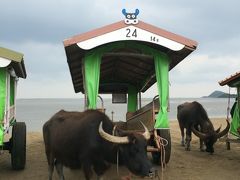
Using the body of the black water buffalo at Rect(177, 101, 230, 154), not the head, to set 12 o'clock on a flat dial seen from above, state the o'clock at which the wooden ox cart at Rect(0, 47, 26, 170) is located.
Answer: The wooden ox cart is roughly at 3 o'clock from the black water buffalo.

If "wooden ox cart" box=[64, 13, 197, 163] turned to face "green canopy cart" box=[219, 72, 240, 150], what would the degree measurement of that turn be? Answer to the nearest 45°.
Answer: approximately 135° to its left

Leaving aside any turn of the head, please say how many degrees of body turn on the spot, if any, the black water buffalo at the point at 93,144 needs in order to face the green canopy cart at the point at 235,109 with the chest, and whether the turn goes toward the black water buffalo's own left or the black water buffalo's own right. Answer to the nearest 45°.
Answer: approximately 90° to the black water buffalo's own left

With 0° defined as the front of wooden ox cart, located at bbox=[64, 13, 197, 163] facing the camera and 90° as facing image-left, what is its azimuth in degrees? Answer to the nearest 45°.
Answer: approximately 0°

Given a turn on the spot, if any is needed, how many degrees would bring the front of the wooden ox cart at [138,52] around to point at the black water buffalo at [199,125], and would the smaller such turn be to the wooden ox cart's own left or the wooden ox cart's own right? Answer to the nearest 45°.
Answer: approximately 135° to the wooden ox cart's own left
